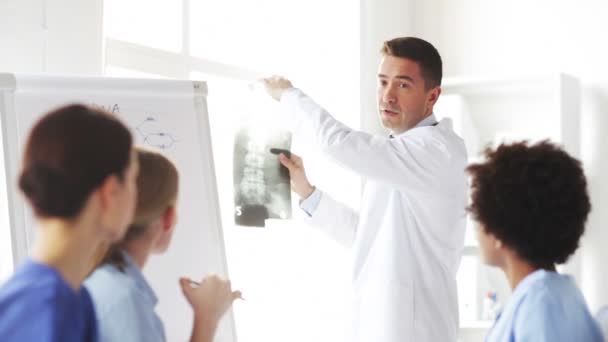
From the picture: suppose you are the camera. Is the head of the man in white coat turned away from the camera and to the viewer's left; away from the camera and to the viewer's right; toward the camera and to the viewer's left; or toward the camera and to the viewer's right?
toward the camera and to the viewer's left

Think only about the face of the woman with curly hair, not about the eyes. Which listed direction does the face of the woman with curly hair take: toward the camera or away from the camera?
away from the camera

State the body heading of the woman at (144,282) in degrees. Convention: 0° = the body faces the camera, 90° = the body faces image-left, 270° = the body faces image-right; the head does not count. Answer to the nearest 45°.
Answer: approximately 225°

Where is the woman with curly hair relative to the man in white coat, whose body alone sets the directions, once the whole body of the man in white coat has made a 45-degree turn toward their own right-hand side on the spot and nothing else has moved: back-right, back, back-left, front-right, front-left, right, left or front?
back-left

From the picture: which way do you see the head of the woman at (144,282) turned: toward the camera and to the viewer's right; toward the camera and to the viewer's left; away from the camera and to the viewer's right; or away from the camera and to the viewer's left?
away from the camera and to the viewer's right

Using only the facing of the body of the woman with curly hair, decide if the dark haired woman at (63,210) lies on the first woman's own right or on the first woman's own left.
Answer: on the first woman's own left

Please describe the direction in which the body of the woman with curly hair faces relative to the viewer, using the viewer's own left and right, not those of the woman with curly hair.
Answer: facing away from the viewer and to the left of the viewer

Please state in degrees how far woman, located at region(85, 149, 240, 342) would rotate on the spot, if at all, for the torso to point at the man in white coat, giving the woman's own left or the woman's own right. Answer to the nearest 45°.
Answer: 0° — they already face them
